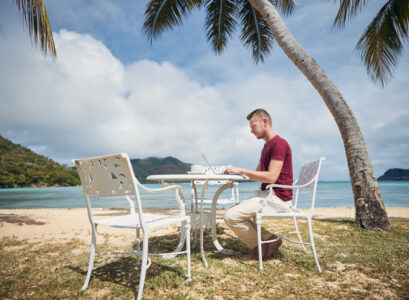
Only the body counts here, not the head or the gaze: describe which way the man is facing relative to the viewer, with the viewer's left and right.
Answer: facing to the left of the viewer

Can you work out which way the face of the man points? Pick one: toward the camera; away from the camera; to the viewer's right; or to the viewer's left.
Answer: to the viewer's left

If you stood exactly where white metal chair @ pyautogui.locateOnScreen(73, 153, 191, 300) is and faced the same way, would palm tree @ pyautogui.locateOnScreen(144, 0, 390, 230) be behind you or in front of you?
in front

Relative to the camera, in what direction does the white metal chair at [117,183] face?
facing away from the viewer and to the right of the viewer

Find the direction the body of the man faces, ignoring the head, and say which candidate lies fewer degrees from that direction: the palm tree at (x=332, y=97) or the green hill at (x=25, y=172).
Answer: the green hill

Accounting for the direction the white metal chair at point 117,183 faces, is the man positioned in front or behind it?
in front

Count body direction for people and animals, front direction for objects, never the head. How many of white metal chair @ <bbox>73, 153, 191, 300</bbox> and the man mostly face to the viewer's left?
1
